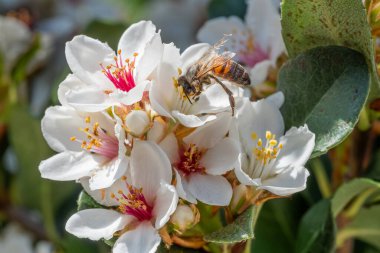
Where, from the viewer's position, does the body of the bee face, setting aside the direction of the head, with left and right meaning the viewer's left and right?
facing to the left of the viewer
